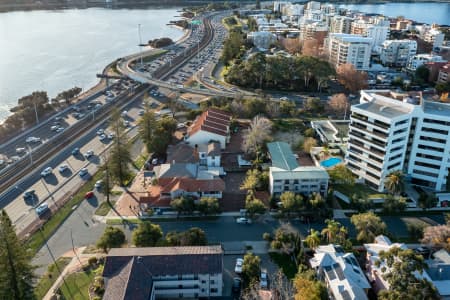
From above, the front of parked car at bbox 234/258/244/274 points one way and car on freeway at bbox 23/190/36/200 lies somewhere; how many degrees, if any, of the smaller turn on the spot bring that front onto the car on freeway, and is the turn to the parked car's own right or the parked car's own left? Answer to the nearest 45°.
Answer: approximately 135° to the parked car's own right

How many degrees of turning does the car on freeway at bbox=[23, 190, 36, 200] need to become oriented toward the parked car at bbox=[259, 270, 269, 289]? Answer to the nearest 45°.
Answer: approximately 90° to its left

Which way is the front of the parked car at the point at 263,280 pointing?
toward the camera

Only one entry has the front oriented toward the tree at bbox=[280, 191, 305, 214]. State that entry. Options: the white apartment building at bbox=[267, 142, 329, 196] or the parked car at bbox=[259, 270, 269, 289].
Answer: the white apartment building

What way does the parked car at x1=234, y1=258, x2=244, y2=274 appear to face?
toward the camera
